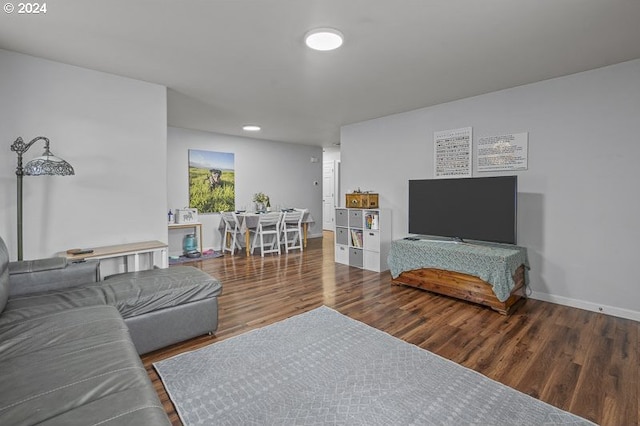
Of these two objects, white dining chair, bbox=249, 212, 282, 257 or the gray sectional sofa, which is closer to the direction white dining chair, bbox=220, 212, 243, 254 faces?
the white dining chair

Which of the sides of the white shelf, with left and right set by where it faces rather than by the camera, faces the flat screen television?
left

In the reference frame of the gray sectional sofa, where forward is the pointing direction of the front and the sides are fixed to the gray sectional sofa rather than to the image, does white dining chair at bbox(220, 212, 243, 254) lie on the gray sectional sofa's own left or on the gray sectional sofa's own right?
on the gray sectional sofa's own left

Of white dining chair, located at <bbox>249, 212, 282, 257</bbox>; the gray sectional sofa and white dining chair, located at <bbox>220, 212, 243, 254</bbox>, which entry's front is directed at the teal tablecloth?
the gray sectional sofa

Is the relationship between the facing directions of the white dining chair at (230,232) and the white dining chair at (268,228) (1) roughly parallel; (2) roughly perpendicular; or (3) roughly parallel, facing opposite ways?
roughly perpendicular

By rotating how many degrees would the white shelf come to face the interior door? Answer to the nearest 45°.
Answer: approximately 135° to its right

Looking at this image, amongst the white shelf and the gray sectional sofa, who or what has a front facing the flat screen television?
the gray sectional sofa

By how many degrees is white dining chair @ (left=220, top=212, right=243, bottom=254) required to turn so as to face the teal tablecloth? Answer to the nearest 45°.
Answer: approximately 90° to its right

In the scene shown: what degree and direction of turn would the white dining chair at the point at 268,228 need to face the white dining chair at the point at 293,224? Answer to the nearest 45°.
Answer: approximately 90° to its right

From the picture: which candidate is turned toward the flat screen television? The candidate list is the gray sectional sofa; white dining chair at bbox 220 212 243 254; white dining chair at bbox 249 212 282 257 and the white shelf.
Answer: the gray sectional sofa

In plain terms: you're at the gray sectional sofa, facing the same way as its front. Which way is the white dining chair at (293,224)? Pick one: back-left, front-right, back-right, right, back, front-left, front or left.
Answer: front-left

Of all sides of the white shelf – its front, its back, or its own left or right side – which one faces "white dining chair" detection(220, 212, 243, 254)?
right

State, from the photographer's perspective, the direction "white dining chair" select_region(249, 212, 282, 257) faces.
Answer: facing away from the viewer and to the left of the viewer

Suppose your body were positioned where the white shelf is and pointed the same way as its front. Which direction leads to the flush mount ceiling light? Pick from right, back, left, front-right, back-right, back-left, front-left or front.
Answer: front-left

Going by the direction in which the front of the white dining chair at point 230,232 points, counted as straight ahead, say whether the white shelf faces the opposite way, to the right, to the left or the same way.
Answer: the opposite way

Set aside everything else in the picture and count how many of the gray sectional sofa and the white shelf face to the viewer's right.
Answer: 1

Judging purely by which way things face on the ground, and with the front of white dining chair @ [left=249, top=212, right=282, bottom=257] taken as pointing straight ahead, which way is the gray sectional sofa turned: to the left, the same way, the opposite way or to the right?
to the right

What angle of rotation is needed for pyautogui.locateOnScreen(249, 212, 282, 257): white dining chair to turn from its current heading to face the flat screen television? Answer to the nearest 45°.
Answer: approximately 180°

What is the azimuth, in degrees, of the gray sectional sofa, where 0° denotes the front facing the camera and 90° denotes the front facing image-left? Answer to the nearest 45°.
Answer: approximately 270°
